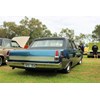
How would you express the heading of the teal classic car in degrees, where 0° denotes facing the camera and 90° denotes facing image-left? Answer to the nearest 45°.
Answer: approximately 225°
